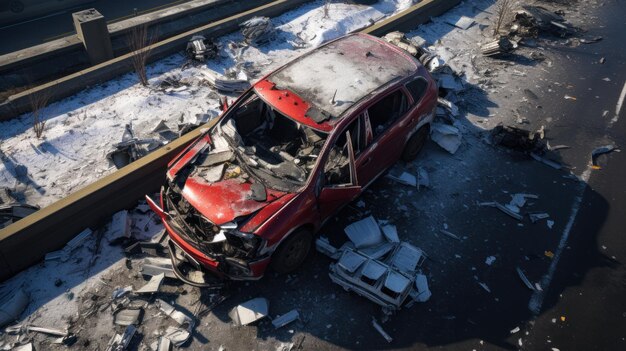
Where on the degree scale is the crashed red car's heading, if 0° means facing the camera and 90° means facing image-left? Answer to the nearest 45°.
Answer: approximately 45°

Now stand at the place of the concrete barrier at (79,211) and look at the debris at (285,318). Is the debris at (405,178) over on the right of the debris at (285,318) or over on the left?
left

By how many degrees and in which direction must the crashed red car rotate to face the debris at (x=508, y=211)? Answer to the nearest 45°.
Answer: approximately 135° to its left

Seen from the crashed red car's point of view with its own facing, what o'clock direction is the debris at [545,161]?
The debris is roughly at 7 o'clock from the crashed red car.

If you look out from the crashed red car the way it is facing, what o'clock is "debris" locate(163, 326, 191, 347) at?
The debris is roughly at 12 o'clock from the crashed red car.

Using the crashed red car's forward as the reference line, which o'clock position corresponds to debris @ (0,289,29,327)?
The debris is roughly at 1 o'clock from the crashed red car.

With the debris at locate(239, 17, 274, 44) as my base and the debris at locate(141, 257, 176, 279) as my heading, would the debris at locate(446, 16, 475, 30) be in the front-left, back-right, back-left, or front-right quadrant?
back-left

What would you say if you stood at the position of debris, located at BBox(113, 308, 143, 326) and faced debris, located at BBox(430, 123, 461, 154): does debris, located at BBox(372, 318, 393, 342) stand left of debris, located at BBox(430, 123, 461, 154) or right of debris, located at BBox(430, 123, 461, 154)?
right

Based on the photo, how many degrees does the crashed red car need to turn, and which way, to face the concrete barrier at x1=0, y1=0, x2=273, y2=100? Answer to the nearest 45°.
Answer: approximately 90° to its right

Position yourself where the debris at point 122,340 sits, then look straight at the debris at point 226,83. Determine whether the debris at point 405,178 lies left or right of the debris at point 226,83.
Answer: right

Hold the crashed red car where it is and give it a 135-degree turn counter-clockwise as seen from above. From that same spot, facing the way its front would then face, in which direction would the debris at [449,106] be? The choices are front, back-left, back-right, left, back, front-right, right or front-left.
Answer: front-left

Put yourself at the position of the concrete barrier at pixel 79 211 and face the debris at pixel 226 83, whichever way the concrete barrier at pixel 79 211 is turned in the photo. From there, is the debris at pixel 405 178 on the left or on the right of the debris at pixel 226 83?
right

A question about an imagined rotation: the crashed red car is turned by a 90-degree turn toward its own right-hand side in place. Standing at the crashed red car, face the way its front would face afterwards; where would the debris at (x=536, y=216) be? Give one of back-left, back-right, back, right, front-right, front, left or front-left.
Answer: back-right
